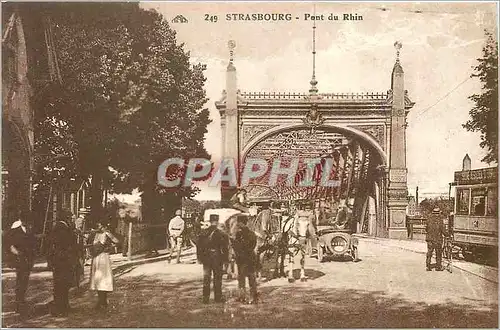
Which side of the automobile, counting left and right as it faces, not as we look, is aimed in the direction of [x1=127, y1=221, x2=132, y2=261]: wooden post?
right

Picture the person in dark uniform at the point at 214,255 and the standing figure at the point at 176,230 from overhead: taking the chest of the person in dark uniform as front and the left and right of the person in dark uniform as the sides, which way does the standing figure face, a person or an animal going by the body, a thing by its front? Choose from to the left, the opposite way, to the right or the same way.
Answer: the opposite way

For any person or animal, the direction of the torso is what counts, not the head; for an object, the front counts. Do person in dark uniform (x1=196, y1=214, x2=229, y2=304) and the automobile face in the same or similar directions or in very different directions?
very different directions

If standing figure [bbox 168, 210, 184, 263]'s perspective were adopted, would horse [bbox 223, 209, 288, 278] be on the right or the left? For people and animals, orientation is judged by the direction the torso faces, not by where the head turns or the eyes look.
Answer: on its left

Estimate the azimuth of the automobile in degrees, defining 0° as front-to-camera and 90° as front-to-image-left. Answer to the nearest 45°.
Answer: approximately 0°

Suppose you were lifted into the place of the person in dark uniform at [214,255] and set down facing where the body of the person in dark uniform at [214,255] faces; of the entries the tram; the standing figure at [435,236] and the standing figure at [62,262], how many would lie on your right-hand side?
2

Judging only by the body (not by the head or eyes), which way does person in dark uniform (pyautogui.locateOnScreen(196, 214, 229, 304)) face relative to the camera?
away from the camera

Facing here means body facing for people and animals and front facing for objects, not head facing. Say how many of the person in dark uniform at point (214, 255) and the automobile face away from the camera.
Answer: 1

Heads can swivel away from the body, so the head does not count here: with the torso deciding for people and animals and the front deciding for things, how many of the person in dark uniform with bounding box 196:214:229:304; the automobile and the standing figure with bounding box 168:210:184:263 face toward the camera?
2

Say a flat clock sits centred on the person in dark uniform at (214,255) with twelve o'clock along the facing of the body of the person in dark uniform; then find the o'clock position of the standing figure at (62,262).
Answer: The standing figure is roughly at 9 o'clock from the person in dark uniform.
